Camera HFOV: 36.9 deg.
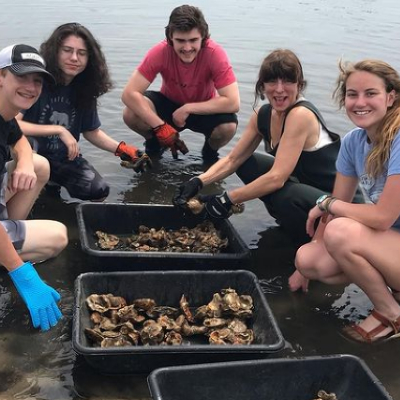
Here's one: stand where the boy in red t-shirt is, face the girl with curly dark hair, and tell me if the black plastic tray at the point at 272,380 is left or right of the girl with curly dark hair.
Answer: left

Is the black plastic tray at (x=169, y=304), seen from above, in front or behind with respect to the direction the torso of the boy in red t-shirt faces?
in front

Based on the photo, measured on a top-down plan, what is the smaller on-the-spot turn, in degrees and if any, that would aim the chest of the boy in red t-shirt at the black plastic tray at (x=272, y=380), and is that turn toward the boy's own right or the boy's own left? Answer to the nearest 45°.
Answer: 0° — they already face it

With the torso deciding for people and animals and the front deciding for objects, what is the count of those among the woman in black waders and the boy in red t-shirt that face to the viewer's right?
0

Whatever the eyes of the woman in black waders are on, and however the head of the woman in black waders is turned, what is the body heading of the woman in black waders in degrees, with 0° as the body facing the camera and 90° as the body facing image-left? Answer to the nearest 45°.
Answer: approximately 45°

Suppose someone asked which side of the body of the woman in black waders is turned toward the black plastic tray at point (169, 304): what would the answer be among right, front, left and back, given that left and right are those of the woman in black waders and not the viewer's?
front

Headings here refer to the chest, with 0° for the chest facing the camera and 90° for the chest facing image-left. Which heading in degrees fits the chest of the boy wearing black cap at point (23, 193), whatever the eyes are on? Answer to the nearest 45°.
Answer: approximately 315°

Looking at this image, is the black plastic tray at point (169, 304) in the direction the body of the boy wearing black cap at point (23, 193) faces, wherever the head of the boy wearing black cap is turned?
yes

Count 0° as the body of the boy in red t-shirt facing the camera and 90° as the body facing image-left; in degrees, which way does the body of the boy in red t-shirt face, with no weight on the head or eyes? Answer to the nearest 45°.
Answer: approximately 0°

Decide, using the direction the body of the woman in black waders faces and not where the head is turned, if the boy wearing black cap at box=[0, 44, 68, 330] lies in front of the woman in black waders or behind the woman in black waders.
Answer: in front

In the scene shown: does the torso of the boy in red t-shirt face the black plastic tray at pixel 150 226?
yes
